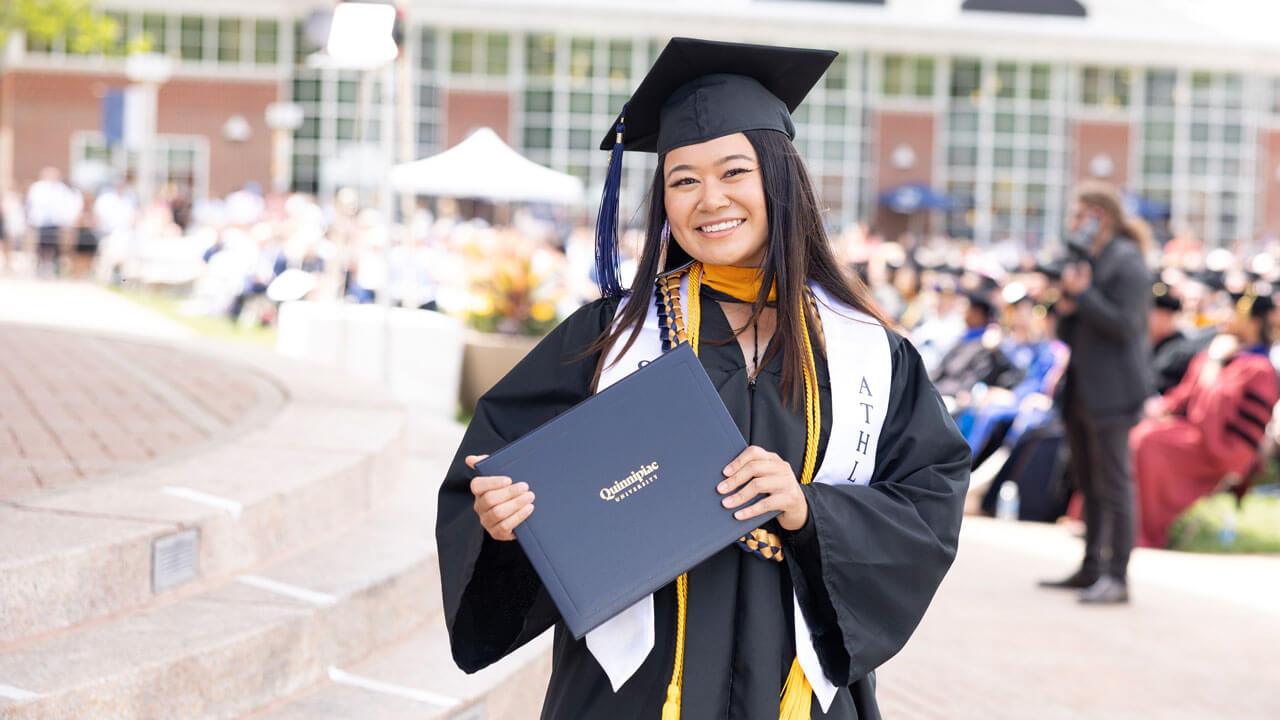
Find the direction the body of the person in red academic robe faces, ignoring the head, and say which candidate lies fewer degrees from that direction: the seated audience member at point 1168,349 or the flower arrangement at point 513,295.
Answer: the flower arrangement

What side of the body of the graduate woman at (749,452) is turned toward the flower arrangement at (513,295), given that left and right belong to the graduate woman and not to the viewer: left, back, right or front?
back

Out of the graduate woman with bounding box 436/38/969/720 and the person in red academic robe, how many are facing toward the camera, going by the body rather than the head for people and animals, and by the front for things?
1

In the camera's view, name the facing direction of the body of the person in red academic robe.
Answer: to the viewer's left

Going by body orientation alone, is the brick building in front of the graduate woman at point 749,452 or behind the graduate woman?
behind

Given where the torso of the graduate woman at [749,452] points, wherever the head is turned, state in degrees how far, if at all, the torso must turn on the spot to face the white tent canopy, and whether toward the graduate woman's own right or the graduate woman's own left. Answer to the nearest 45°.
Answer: approximately 180°

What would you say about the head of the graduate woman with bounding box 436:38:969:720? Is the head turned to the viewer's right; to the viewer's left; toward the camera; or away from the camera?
toward the camera

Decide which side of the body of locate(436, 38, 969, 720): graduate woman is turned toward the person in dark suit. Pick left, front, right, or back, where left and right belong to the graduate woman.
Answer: back

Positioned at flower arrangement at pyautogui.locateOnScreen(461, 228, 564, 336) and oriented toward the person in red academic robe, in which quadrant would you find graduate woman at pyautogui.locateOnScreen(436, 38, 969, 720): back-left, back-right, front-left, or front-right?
front-right

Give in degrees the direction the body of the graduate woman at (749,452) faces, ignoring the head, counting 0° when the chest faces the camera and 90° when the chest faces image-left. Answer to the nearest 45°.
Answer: approximately 0°

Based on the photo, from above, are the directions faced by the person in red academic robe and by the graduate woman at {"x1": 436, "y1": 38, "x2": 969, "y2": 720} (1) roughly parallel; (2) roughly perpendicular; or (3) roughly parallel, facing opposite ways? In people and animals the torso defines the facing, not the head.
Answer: roughly perpendicular
